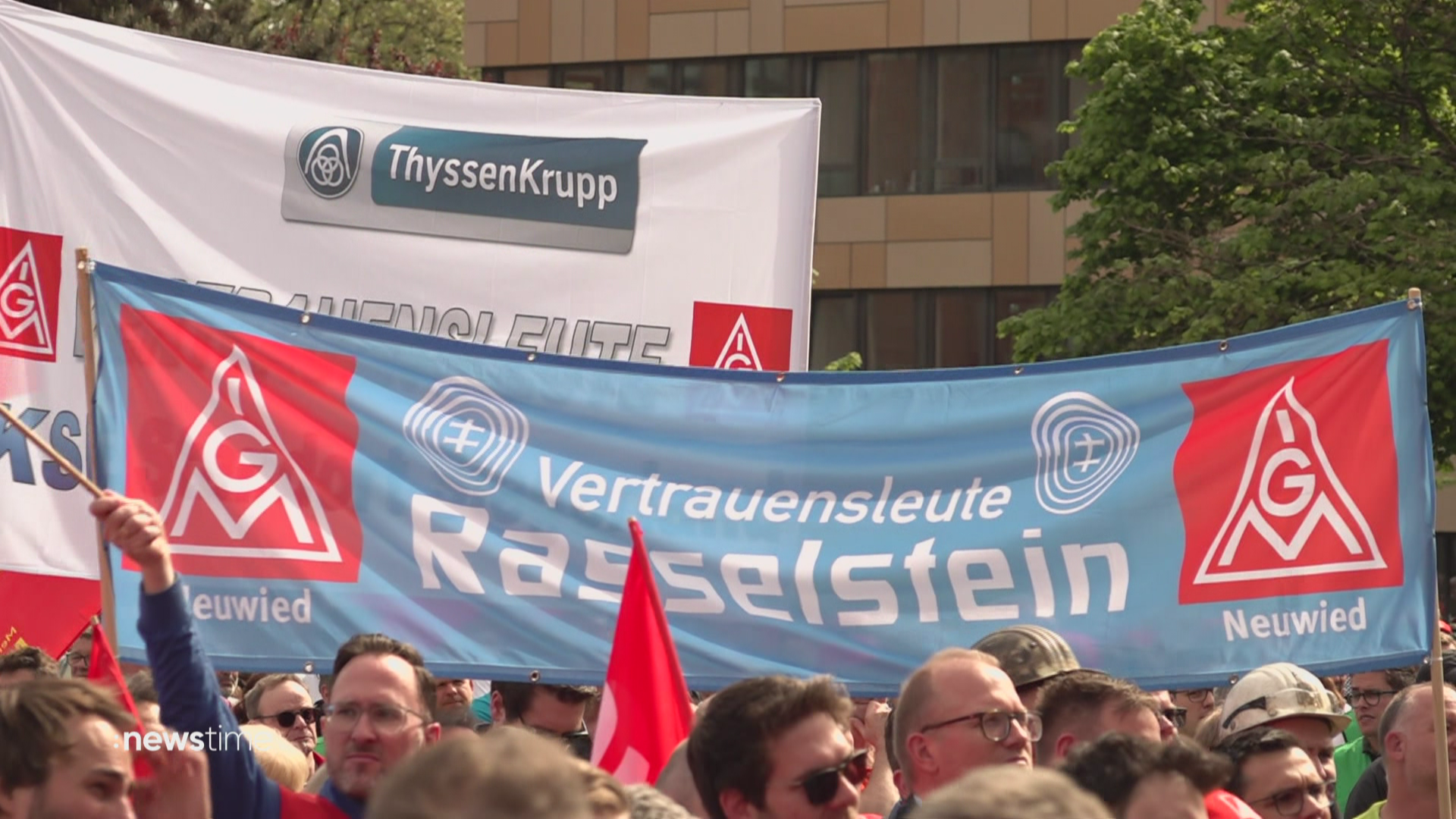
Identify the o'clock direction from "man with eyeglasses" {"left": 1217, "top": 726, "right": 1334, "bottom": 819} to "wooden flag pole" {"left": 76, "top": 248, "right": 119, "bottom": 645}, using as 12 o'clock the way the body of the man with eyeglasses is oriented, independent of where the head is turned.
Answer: The wooden flag pole is roughly at 4 o'clock from the man with eyeglasses.

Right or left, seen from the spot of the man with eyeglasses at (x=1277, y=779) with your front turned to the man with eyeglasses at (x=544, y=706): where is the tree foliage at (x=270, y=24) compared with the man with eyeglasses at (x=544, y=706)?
right

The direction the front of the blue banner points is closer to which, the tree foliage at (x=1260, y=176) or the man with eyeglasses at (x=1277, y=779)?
the man with eyeglasses

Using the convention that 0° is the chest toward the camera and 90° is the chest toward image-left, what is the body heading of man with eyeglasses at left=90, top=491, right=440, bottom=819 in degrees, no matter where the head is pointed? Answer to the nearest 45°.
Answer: approximately 45°

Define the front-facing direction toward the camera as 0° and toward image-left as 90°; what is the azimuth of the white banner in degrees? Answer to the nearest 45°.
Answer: approximately 0°
